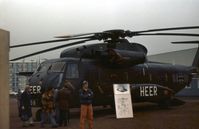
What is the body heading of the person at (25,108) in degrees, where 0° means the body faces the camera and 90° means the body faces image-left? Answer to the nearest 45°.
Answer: approximately 180°

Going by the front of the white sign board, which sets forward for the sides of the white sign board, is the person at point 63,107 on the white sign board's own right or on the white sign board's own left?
on the white sign board's own right

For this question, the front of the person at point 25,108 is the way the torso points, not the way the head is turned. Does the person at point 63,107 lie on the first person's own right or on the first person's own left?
on the first person's own right

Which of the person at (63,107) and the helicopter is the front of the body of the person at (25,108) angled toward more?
the helicopter

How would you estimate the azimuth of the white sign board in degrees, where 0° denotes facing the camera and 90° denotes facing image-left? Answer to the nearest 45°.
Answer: approximately 0°

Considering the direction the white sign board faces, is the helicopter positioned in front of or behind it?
behind

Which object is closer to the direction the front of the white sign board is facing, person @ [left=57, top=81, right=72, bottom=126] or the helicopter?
the person

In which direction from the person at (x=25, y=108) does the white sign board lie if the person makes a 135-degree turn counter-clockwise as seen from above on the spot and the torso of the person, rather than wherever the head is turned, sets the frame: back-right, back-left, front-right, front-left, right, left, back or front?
back-left
